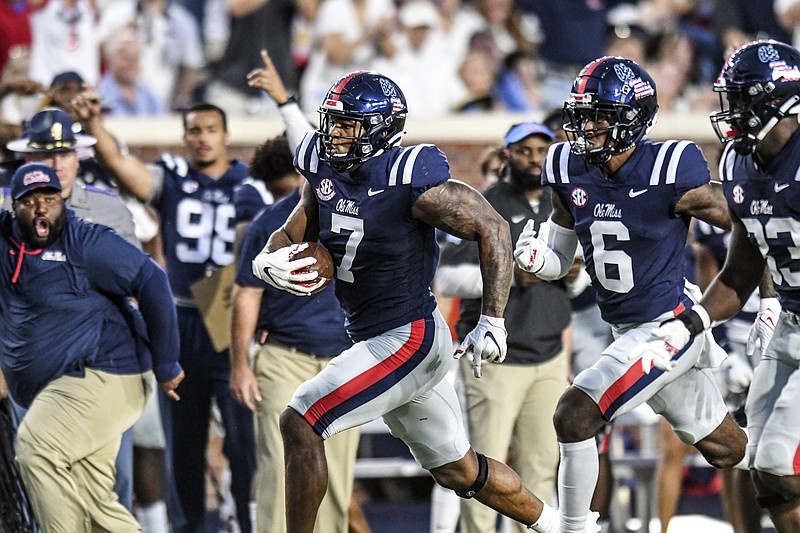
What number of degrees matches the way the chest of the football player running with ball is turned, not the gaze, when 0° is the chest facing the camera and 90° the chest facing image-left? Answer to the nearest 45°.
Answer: approximately 45°

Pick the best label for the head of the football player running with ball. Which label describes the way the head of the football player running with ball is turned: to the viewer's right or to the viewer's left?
to the viewer's left
